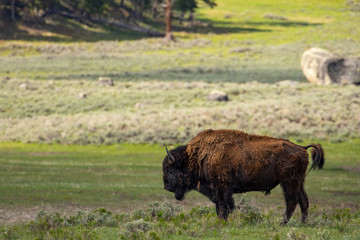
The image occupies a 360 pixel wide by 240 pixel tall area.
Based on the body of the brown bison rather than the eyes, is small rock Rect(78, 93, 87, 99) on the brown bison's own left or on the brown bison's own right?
on the brown bison's own right

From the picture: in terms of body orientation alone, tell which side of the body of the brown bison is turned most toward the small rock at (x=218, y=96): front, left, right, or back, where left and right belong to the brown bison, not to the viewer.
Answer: right

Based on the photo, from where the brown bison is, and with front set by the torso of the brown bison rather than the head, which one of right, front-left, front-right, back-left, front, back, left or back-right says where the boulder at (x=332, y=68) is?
right

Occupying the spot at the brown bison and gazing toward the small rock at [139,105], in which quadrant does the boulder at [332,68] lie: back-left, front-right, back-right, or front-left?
front-right

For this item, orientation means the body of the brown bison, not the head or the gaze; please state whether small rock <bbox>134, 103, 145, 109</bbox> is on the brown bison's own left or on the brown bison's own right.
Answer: on the brown bison's own right

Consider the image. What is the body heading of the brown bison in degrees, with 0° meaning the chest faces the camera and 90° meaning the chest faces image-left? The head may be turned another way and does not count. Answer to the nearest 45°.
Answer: approximately 90°

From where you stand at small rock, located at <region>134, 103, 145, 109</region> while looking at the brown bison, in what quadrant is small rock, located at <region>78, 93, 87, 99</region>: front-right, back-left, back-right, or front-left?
back-right
